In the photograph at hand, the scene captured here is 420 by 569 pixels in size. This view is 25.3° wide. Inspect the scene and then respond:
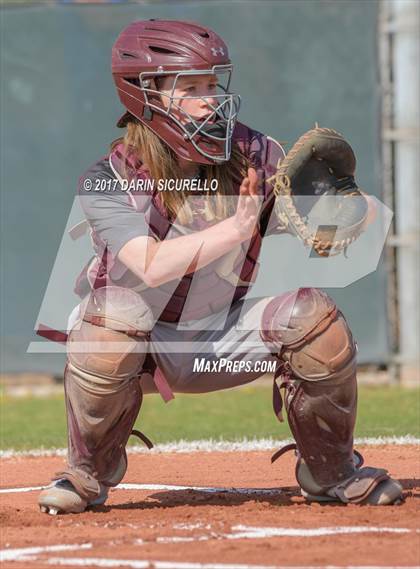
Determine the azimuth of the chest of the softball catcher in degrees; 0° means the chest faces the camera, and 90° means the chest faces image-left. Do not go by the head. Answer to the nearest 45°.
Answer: approximately 315°
